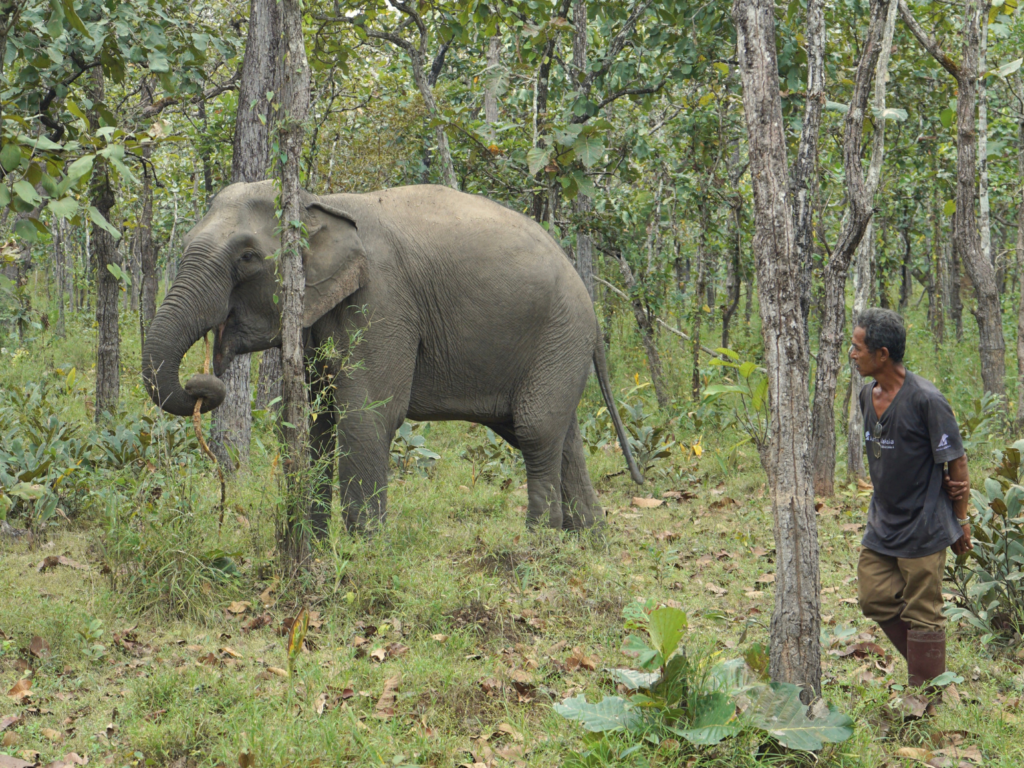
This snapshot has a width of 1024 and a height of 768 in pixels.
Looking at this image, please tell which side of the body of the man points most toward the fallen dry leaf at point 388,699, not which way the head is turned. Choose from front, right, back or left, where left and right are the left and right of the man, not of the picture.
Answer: front

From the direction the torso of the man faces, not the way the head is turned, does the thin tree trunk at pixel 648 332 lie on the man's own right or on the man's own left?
on the man's own right

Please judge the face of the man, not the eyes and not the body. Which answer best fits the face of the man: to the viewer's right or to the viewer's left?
to the viewer's left

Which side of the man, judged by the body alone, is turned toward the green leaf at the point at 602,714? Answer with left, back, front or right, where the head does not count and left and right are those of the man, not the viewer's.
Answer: front

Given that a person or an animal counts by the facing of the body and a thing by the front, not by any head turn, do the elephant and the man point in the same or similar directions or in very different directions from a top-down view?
same or similar directions

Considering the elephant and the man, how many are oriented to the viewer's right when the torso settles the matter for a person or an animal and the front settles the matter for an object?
0

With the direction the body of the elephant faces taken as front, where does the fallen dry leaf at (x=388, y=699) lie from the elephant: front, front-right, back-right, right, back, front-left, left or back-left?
left

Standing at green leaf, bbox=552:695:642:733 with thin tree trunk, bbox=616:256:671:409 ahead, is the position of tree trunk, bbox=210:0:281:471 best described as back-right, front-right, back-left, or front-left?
front-left

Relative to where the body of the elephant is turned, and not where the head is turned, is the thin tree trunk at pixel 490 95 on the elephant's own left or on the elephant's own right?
on the elephant's own right

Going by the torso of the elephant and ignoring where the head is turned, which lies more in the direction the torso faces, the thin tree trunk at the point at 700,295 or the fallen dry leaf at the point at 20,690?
the fallen dry leaf

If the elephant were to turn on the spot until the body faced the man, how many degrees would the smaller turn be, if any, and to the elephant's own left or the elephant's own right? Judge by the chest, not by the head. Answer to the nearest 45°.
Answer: approximately 135° to the elephant's own left

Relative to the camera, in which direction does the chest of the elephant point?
to the viewer's left

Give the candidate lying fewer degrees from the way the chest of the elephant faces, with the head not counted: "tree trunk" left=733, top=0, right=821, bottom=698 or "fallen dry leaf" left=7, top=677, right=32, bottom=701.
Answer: the fallen dry leaf

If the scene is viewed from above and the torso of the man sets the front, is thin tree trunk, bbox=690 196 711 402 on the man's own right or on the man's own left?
on the man's own right

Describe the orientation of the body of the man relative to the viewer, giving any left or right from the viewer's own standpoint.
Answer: facing the viewer and to the left of the viewer
